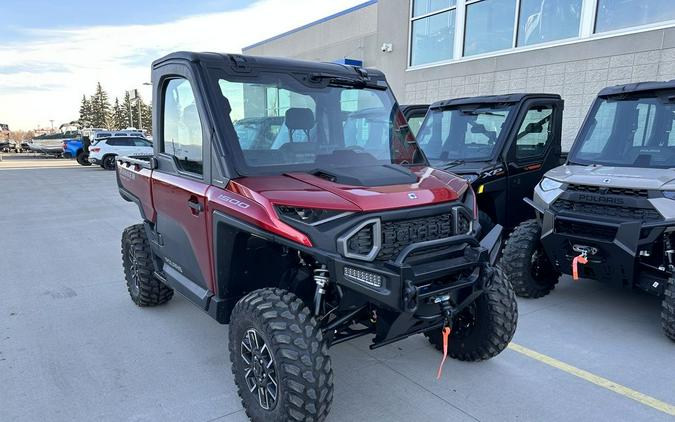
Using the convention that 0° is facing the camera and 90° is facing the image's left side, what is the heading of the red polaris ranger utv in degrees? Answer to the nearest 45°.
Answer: approximately 315°

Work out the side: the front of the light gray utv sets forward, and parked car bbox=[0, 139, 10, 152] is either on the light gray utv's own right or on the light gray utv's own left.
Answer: on the light gray utv's own right

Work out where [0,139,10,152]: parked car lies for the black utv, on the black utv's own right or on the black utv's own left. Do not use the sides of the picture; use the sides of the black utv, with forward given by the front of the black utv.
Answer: on the black utv's own right

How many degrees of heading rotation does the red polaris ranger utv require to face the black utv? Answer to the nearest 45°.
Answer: approximately 90° to its left

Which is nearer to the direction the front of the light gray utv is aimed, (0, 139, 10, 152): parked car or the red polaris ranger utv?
the red polaris ranger utv

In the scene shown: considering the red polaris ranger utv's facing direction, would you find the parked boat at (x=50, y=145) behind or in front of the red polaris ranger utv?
behind
